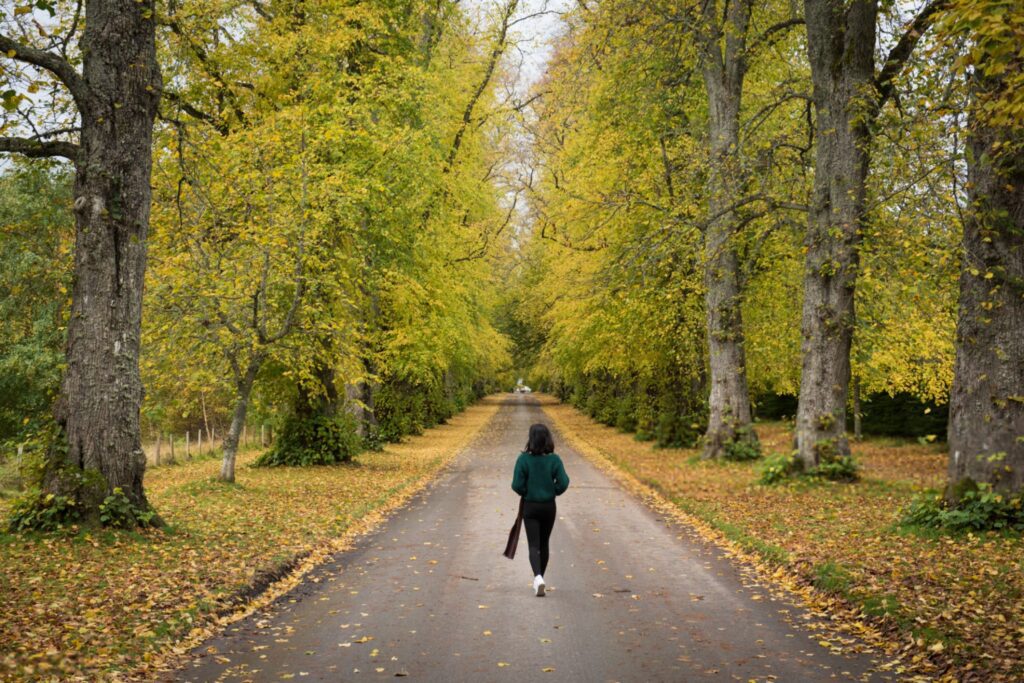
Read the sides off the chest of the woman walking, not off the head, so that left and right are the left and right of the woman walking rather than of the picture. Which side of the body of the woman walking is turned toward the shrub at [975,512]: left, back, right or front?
right

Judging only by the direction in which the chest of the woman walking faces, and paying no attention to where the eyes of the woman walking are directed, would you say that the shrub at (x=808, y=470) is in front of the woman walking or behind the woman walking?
in front

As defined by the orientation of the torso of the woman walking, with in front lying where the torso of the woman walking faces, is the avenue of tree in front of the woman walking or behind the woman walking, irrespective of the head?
in front

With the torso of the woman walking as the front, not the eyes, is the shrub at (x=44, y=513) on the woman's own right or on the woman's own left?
on the woman's own left

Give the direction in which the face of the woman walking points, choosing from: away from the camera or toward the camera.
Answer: away from the camera

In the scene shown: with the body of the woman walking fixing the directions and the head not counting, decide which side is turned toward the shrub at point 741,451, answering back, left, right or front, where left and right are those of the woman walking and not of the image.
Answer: front

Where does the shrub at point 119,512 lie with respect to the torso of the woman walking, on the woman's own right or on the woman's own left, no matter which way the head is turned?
on the woman's own left

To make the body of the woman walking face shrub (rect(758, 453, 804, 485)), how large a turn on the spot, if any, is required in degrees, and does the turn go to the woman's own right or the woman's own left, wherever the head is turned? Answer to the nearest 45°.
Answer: approximately 45° to the woman's own right

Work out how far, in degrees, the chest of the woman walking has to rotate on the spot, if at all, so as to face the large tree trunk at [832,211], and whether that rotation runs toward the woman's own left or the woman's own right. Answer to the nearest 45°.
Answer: approximately 45° to the woman's own right

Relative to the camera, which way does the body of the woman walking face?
away from the camera

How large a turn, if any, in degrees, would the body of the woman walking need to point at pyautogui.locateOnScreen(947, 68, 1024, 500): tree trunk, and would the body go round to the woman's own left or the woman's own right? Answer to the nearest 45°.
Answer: approximately 90° to the woman's own right
